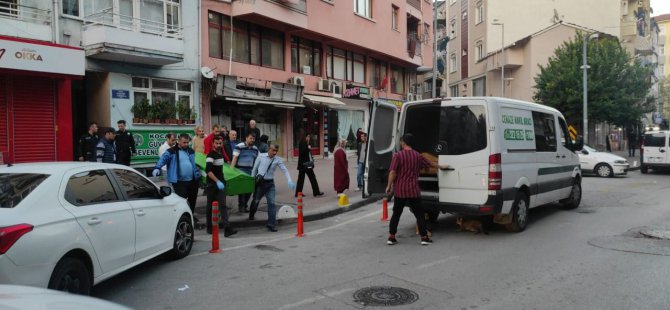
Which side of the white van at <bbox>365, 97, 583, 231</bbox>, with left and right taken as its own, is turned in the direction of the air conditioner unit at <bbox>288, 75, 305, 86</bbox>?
left

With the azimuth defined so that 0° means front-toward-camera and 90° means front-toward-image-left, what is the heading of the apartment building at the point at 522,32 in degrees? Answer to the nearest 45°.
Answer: approximately 45°

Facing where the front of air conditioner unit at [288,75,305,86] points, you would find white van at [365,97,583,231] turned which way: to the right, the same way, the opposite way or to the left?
to the left

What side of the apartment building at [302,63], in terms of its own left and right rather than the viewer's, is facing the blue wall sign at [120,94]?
right

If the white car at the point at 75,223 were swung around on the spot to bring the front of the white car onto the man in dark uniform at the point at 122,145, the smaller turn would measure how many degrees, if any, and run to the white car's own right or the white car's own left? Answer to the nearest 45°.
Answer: approximately 45° to the white car's own left

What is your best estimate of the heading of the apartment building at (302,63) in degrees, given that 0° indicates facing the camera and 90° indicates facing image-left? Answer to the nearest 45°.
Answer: approximately 315°

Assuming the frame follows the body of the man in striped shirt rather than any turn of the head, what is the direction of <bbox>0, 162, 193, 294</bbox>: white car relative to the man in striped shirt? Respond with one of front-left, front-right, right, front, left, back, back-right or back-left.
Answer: back-left

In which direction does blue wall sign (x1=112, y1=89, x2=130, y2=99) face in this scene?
toward the camera

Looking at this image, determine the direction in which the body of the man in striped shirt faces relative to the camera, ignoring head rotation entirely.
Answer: away from the camera

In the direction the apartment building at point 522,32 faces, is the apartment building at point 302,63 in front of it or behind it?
in front

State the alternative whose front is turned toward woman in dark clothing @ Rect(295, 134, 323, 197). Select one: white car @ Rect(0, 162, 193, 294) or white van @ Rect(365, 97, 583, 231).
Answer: the white car

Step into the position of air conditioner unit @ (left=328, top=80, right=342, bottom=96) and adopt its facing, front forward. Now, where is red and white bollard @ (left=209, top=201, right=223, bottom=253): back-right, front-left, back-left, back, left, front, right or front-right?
front-right

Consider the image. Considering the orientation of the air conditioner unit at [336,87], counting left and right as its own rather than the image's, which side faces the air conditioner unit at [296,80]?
right
